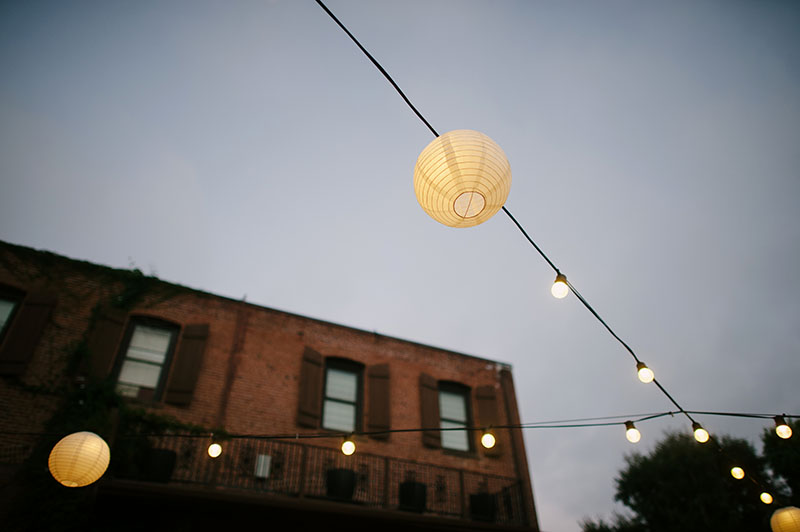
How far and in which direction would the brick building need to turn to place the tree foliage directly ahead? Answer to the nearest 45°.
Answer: approximately 45° to its left

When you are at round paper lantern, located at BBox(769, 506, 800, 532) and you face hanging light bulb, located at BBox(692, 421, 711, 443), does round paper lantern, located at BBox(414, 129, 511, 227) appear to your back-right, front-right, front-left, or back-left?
front-left

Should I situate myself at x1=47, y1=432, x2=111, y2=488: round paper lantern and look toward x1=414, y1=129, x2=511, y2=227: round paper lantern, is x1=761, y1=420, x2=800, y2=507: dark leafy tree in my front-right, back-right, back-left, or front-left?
front-left

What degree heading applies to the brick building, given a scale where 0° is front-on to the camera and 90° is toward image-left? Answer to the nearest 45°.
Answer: approximately 315°

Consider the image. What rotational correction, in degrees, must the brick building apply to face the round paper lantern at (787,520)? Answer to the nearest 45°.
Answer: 0° — it already faces it

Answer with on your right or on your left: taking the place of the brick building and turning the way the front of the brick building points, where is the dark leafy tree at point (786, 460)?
on your left

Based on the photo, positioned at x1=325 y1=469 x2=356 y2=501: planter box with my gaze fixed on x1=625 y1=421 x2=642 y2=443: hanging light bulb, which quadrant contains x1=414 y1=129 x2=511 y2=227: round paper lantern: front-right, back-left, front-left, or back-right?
front-right

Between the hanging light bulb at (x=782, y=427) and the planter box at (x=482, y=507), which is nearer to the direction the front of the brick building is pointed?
the hanging light bulb

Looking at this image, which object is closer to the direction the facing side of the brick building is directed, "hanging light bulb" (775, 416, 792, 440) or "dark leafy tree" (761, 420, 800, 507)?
the hanging light bulb

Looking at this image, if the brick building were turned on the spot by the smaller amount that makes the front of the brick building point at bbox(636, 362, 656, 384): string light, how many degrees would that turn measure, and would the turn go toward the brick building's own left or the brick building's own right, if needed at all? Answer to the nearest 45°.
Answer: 0° — it already faces it

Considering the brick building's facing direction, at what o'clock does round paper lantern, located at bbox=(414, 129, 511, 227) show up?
The round paper lantern is roughly at 1 o'clock from the brick building.

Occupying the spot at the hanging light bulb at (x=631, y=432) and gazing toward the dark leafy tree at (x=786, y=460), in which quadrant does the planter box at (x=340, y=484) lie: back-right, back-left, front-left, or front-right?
back-left

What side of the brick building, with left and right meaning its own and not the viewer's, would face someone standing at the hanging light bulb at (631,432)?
front
